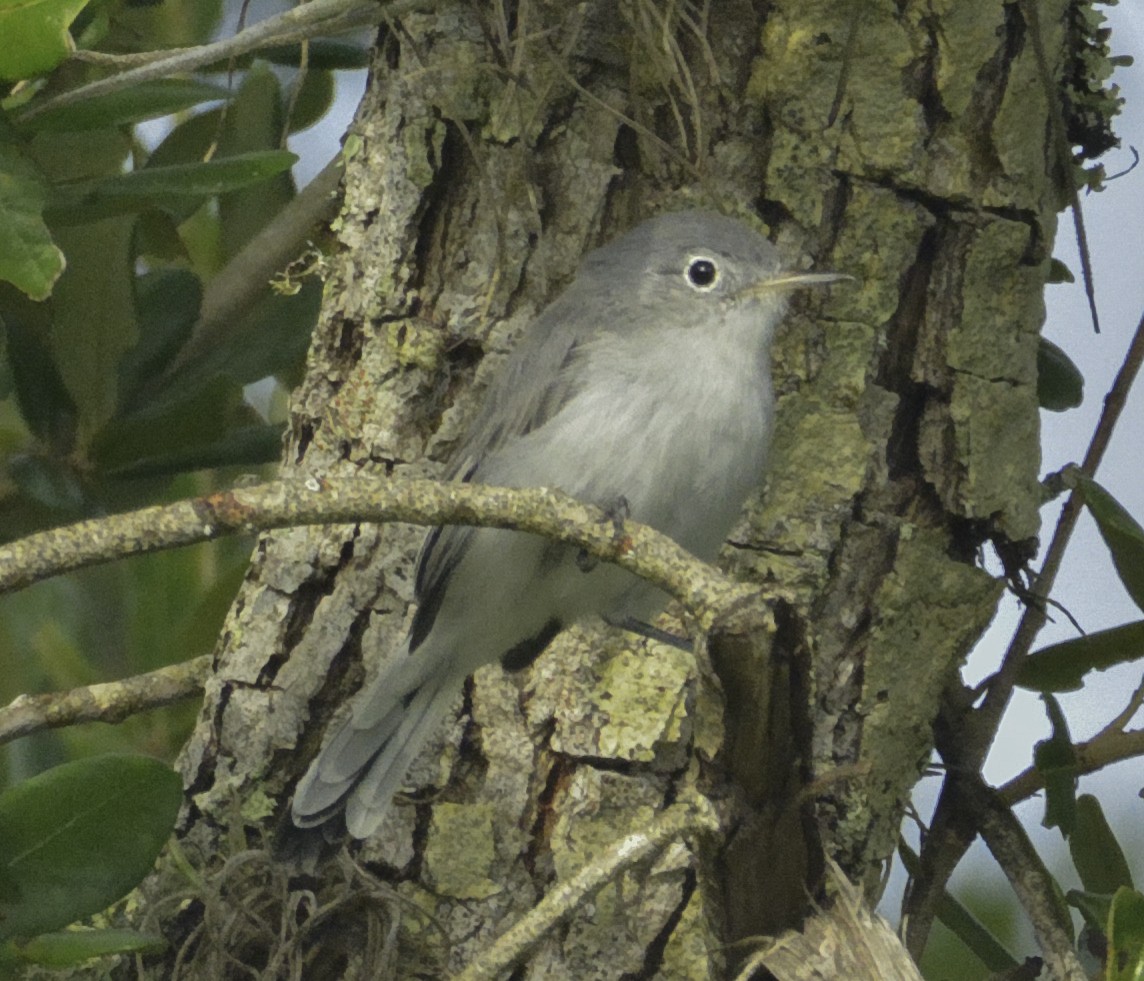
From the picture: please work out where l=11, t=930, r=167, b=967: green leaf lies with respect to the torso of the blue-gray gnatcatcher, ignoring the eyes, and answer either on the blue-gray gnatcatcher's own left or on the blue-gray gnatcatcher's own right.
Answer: on the blue-gray gnatcatcher's own right

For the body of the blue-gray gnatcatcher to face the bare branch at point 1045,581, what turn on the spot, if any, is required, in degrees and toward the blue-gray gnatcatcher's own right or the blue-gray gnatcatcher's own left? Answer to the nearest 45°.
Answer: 0° — it already faces it

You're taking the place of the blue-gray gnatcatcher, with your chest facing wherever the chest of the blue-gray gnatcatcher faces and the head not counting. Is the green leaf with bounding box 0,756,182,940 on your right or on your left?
on your right

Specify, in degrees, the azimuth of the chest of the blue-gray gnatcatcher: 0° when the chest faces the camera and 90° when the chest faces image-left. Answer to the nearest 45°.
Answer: approximately 270°

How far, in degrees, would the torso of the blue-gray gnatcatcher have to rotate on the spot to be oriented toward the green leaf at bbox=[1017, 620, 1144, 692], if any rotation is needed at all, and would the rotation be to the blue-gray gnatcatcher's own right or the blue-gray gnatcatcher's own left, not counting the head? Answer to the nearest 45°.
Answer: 0° — it already faces it

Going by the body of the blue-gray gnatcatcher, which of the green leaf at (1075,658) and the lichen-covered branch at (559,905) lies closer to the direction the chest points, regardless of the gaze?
the green leaf

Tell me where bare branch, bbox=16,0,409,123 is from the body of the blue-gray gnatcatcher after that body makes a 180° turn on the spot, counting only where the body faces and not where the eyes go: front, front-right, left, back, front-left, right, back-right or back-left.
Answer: front
